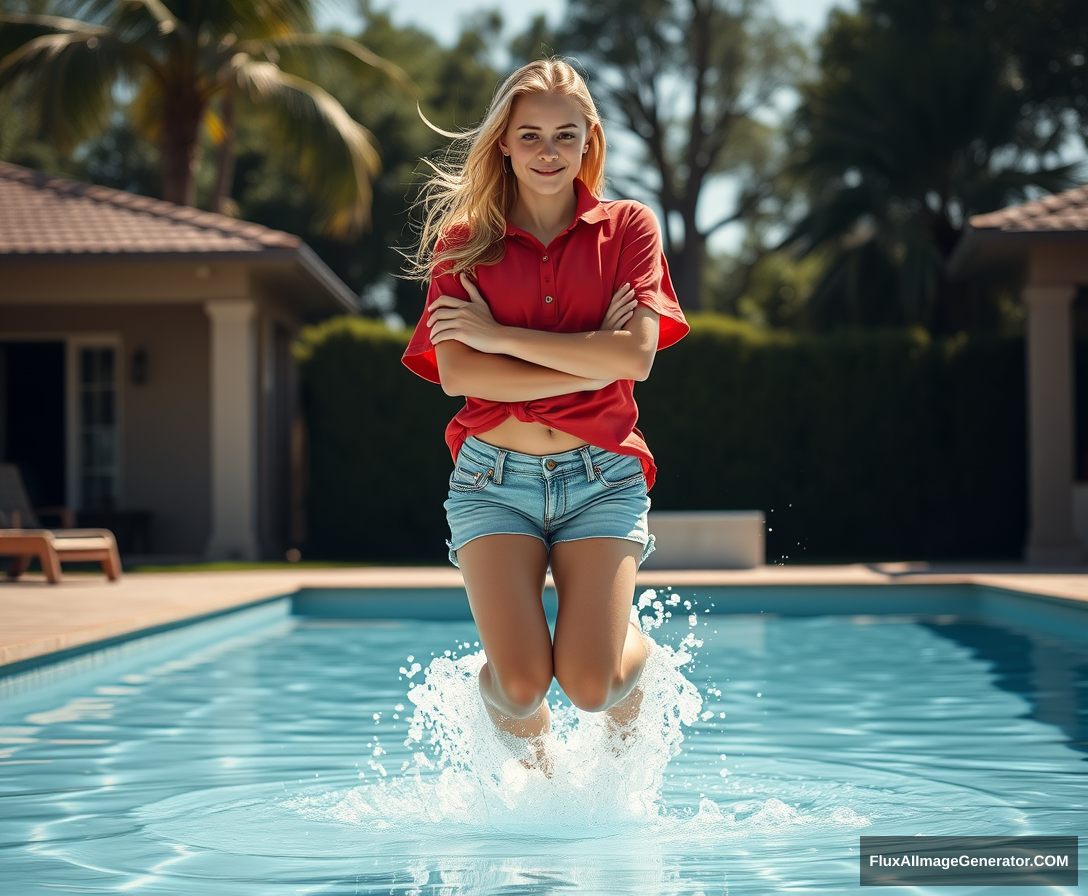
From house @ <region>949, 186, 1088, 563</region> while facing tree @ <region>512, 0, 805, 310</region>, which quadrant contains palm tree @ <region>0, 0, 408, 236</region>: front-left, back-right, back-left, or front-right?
front-left

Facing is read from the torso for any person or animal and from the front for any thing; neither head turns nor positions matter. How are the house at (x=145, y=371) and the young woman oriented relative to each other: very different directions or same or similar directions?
same or similar directions

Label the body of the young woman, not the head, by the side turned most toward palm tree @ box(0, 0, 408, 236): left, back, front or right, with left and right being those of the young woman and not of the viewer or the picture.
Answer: back

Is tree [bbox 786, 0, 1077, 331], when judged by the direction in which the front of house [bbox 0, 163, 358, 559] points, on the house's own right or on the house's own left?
on the house's own left

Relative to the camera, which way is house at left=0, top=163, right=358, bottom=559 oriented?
toward the camera

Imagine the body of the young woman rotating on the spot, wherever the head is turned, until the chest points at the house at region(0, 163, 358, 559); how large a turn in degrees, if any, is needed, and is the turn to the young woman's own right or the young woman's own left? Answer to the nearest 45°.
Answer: approximately 180°

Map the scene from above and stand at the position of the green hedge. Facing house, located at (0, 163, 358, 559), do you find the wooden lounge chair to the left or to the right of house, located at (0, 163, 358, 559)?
left

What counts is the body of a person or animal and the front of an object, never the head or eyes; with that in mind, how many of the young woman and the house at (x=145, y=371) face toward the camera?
2

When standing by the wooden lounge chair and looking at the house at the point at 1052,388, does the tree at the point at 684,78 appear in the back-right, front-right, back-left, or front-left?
front-left

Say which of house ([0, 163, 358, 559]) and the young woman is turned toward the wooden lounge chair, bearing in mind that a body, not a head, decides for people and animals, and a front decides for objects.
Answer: the house

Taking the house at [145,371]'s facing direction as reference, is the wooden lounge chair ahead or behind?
ahead

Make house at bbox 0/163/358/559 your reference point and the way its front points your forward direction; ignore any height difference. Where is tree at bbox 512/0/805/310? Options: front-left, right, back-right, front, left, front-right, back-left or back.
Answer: back-left

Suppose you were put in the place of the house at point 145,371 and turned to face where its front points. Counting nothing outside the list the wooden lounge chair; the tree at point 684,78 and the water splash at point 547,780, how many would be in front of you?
2
